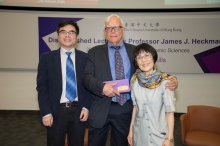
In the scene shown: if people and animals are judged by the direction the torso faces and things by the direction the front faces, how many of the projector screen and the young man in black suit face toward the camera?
2

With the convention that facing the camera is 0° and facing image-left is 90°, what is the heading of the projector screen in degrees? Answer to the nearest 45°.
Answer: approximately 0°

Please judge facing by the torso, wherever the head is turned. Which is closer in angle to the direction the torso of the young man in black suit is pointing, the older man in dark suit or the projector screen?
the older man in dark suit

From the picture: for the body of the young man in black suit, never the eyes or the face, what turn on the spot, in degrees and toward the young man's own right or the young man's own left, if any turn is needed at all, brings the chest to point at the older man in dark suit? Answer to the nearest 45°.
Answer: approximately 90° to the young man's own left

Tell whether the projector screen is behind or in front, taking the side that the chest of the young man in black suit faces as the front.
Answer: behind

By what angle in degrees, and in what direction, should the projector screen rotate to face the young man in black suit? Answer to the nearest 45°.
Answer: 0° — it already faces them
